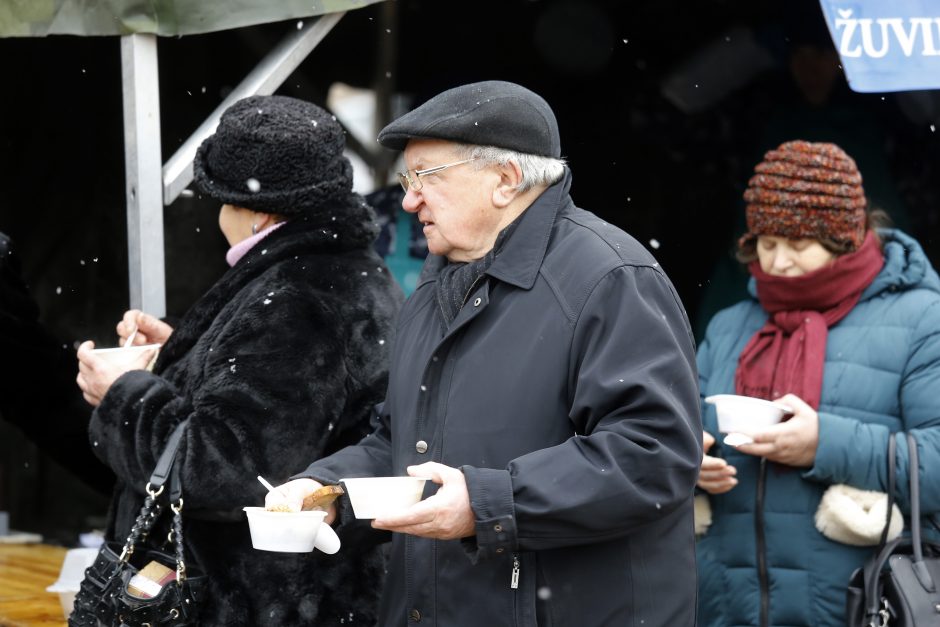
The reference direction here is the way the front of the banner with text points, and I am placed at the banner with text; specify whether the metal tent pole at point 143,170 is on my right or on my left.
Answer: on my right

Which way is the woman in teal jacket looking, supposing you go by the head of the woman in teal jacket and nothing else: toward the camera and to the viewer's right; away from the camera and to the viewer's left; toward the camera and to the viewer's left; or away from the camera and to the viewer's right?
toward the camera and to the viewer's left

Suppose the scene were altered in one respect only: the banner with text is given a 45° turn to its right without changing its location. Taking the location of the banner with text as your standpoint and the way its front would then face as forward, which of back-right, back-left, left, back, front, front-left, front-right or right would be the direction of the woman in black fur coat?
front

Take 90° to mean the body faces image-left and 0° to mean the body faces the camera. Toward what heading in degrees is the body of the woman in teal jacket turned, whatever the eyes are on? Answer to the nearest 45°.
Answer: approximately 45°

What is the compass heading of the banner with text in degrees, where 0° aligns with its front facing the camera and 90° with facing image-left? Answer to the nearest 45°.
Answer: approximately 0°

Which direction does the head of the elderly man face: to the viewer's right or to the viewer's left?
to the viewer's left

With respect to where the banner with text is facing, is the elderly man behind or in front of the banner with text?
in front

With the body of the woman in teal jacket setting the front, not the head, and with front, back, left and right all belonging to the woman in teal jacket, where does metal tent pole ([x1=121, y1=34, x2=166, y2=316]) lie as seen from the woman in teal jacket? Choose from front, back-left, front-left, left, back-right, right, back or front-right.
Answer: front-right

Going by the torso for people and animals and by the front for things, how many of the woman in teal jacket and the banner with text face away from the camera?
0

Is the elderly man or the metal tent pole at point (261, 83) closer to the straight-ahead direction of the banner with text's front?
the elderly man

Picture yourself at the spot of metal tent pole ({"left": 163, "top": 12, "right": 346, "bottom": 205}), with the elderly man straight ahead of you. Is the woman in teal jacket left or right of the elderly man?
left
